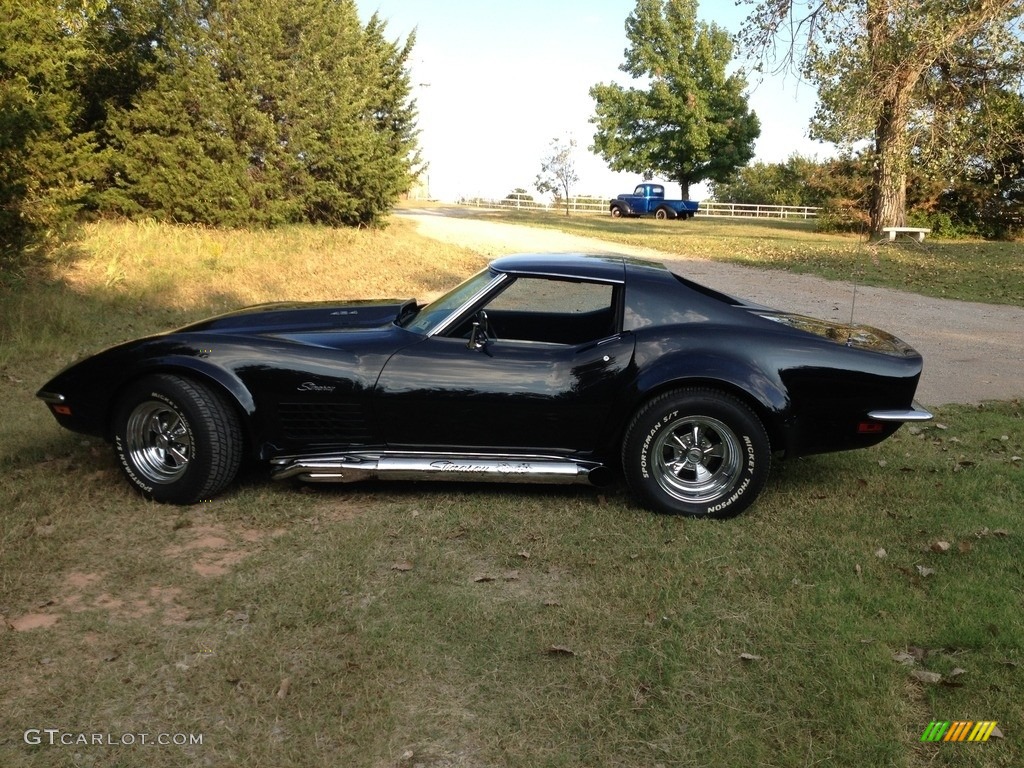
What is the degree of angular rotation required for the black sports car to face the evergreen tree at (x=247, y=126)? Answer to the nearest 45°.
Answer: approximately 90° to its right

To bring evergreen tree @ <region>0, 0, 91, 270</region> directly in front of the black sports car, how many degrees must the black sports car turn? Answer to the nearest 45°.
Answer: approximately 45° to its right

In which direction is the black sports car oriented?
to the viewer's left

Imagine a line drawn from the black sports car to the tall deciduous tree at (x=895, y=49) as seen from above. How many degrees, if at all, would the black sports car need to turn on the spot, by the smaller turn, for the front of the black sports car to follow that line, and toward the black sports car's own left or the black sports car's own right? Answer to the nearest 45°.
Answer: approximately 135° to the black sports car's own right

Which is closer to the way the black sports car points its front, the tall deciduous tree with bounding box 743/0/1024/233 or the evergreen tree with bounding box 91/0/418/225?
the evergreen tree

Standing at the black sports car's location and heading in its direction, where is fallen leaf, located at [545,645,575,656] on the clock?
The fallen leaf is roughly at 9 o'clock from the black sports car.
